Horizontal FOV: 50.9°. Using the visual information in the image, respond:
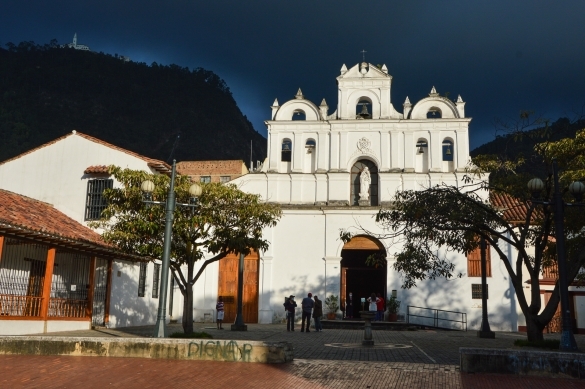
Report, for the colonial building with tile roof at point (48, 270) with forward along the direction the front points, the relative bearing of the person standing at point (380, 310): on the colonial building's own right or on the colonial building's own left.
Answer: on the colonial building's own left

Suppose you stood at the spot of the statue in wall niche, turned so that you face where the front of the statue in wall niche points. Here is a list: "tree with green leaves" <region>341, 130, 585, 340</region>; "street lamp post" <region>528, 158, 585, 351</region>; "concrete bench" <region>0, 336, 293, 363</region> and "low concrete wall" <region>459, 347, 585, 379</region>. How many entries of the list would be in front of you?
4

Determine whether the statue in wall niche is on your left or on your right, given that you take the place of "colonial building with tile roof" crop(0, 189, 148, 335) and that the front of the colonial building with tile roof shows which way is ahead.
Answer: on your left

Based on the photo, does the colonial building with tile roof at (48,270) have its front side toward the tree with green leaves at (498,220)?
yes

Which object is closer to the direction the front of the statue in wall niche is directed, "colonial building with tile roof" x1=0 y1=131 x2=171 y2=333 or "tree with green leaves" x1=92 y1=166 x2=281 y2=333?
the tree with green leaves

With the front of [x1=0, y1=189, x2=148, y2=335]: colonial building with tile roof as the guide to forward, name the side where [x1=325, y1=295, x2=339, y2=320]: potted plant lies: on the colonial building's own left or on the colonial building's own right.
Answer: on the colonial building's own left

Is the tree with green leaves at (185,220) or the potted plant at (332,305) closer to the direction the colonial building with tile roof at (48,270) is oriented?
the tree with green leaves

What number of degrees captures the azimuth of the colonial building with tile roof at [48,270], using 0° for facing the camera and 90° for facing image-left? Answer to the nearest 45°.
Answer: approximately 315°

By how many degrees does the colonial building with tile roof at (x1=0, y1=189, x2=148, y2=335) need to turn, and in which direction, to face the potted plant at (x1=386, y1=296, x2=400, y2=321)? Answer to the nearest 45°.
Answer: approximately 45° to its left

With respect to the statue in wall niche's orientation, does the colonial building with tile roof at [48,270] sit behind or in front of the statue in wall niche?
in front

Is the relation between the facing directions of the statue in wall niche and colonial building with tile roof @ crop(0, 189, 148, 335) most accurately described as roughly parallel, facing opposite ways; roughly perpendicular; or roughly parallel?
roughly perpendicular

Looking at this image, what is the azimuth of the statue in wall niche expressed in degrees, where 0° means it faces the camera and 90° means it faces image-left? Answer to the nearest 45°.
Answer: approximately 0°
